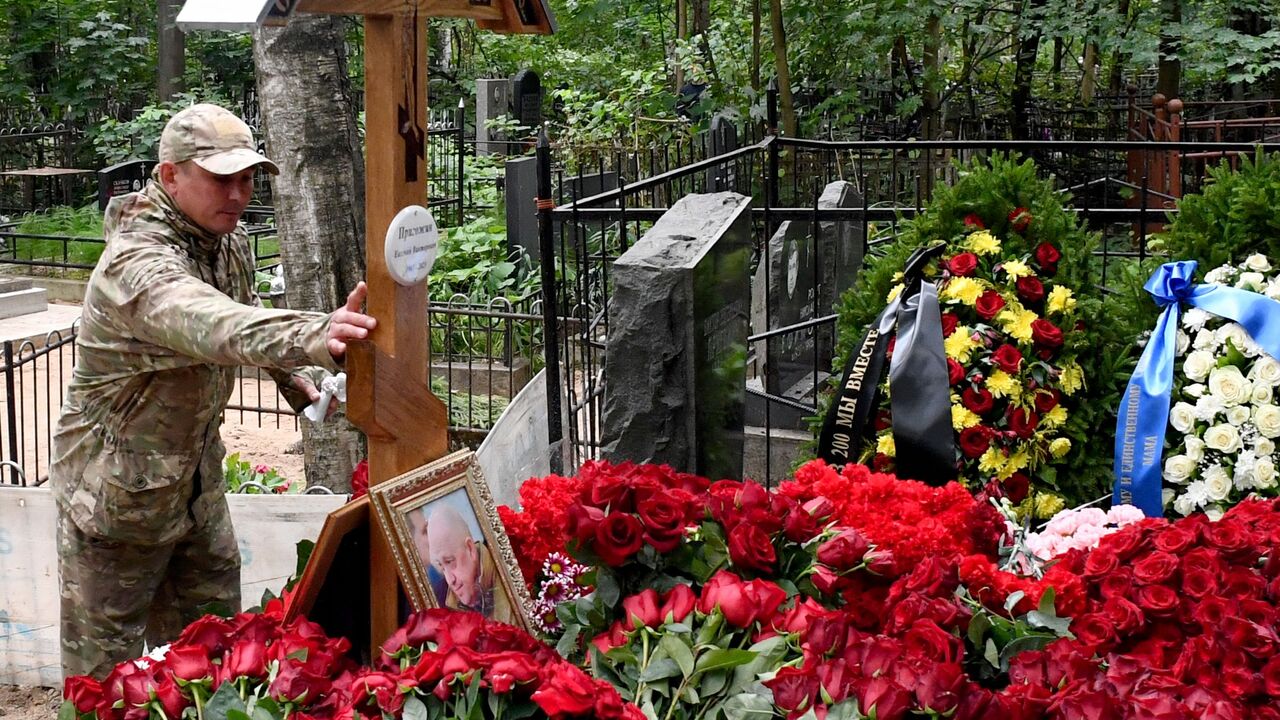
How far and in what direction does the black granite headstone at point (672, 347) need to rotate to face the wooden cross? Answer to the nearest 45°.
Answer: approximately 90° to its right

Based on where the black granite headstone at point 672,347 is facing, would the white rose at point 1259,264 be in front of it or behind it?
in front

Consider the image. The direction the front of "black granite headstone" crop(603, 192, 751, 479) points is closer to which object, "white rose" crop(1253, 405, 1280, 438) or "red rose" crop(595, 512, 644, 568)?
the white rose

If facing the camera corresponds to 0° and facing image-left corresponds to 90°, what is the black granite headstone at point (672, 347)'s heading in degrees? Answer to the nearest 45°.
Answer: approximately 270°

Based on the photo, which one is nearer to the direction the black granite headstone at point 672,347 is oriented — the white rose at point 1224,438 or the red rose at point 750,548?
the white rose

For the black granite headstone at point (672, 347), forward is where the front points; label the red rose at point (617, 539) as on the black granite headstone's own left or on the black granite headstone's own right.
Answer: on the black granite headstone's own right

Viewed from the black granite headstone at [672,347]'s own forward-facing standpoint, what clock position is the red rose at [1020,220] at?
The red rose is roughly at 12 o'clock from the black granite headstone.

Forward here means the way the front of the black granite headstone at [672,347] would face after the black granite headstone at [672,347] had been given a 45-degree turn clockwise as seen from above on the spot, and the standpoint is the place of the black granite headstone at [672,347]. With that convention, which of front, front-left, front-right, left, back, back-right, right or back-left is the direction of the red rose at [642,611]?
front-right

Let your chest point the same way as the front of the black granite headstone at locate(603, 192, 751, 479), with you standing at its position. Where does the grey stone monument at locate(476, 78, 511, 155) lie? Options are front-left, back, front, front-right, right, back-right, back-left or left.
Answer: left

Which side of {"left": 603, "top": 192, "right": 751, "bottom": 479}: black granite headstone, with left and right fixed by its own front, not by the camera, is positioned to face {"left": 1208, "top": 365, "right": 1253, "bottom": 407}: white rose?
front

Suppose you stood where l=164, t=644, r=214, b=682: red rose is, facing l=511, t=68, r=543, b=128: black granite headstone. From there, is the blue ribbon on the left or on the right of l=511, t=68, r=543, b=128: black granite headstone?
right

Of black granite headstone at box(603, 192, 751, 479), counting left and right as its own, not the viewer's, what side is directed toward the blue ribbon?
front
